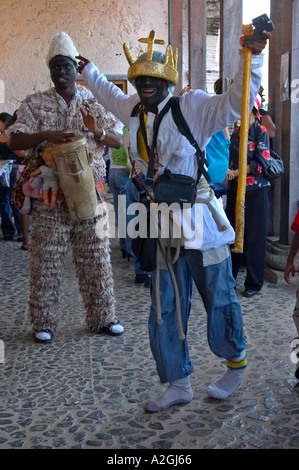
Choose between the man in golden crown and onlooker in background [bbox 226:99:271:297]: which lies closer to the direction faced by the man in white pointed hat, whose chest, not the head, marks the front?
the man in golden crown

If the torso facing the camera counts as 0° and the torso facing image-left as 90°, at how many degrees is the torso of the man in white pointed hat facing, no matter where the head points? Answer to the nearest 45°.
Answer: approximately 0°

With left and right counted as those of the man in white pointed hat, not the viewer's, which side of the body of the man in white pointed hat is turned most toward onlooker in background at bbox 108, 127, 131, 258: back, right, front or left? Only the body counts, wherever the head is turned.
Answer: back

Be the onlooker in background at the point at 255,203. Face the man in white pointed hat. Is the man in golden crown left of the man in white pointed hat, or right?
left

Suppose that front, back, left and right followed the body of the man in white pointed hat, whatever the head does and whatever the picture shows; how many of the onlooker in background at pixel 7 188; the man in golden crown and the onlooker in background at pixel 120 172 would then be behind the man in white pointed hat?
2

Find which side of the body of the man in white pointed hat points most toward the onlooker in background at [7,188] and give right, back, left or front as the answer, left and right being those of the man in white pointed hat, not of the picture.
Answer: back

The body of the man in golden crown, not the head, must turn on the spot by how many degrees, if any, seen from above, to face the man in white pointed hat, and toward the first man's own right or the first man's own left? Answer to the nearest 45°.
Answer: approximately 90° to the first man's own right

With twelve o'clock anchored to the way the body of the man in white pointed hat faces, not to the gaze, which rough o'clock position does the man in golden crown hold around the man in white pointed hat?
The man in golden crown is roughly at 11 o'clock from the man in white pointed hat.

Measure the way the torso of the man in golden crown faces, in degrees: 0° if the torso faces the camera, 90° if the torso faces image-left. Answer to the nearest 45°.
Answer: approximately 45°

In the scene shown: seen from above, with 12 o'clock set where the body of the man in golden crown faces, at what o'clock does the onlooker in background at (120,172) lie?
The onlooker in background is roughly at 4 o'clock from the man in golden crown.
